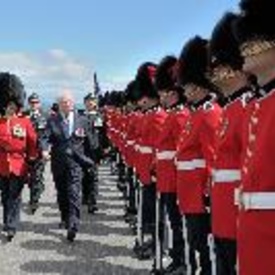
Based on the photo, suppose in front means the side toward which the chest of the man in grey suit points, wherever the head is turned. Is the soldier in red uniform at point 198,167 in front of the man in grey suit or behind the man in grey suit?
in front

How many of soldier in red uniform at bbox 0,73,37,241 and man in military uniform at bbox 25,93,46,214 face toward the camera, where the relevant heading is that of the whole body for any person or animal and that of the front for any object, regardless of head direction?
2

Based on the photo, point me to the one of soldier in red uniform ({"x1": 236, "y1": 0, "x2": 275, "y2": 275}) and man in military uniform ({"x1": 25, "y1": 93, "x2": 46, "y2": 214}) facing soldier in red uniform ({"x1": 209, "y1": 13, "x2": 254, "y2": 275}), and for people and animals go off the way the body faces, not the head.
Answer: the man in military uniform

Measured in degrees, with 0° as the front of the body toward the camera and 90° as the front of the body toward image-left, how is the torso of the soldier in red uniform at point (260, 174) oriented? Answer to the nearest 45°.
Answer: approximately 45°

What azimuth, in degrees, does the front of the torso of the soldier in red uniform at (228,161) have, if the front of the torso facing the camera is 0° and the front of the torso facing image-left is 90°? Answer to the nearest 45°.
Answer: approximately 45°

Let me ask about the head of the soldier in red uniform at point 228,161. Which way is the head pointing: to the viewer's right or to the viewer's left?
to the viewer's left

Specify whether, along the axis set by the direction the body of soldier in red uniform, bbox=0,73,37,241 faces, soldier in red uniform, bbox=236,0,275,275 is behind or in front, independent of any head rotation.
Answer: in front

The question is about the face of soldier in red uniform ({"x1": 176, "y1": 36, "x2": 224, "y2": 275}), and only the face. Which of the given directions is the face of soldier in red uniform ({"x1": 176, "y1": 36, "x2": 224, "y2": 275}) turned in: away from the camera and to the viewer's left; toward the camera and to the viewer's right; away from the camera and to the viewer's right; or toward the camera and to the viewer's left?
toward the camera and to the viewer's left
